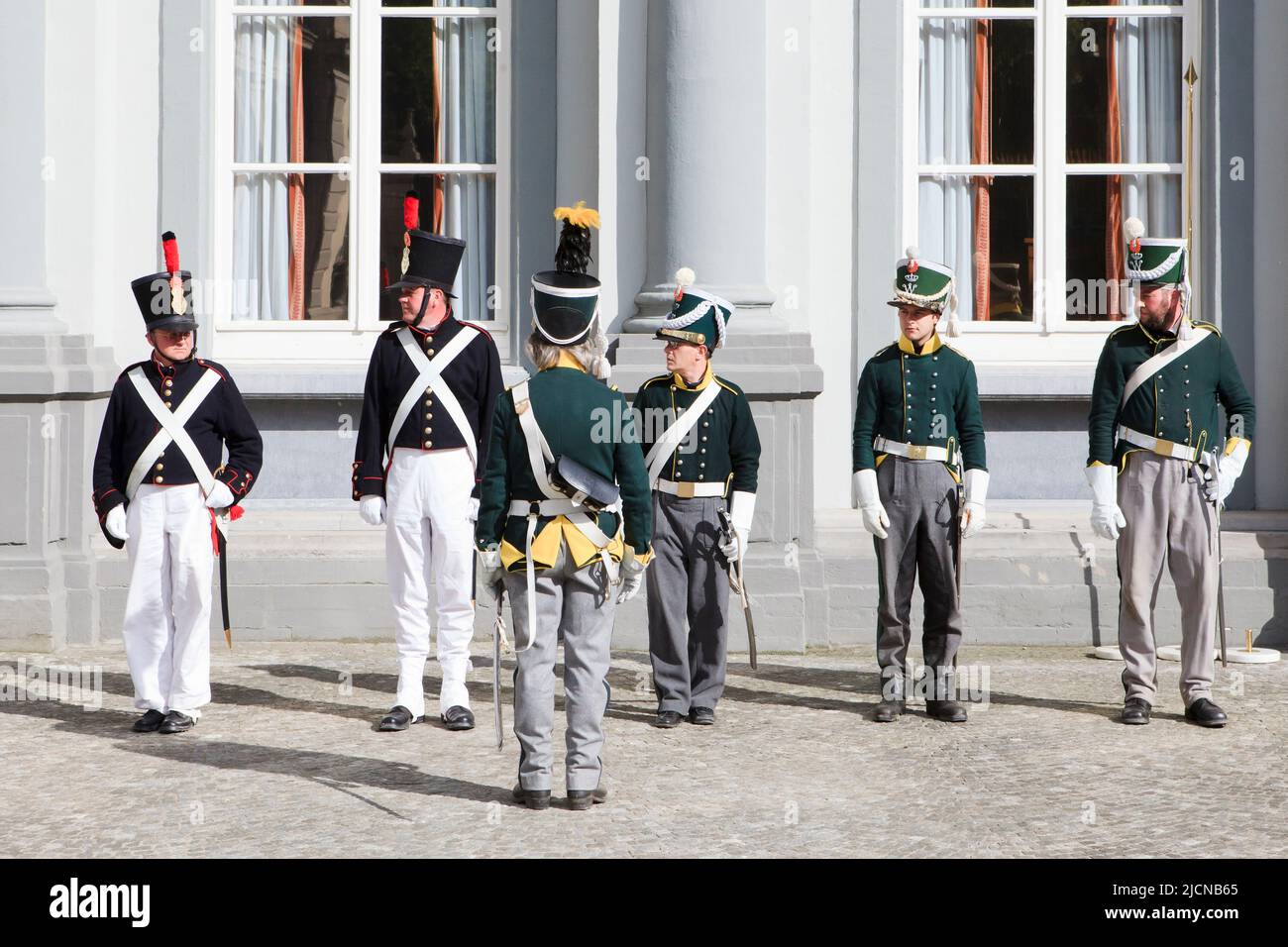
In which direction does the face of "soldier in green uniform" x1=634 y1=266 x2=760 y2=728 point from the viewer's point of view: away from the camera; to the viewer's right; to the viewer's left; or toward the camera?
to the viewer's left

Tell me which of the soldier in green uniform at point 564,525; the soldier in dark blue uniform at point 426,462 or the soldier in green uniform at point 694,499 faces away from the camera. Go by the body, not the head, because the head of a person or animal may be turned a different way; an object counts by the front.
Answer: the soldier in green uniform at point 564,525

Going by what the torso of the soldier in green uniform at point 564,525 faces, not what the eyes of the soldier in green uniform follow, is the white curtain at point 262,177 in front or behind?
in front

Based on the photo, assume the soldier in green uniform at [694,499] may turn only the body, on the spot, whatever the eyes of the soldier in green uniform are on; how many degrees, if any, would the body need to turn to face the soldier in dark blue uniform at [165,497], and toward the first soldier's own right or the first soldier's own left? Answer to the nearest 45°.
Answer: approximately 90° to the first soldier's own right

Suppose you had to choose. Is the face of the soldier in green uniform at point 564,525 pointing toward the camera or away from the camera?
away from the camera

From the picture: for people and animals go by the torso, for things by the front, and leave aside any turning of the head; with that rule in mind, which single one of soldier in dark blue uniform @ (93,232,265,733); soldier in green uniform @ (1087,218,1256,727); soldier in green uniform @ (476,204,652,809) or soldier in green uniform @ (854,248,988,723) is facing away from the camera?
soldier in green uniform @ (476,204,652,809)

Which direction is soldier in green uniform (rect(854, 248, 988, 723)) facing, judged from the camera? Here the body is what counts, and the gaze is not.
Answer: toward the camera

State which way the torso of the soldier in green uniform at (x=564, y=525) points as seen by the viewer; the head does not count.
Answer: away from the camera

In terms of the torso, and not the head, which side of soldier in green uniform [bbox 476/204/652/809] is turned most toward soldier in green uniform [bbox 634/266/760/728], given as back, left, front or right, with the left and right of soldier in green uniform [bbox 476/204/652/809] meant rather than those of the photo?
front

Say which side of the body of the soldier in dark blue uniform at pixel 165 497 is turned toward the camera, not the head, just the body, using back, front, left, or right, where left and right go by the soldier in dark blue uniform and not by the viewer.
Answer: front

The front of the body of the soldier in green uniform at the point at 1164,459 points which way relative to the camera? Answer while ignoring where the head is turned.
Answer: toward the camera
